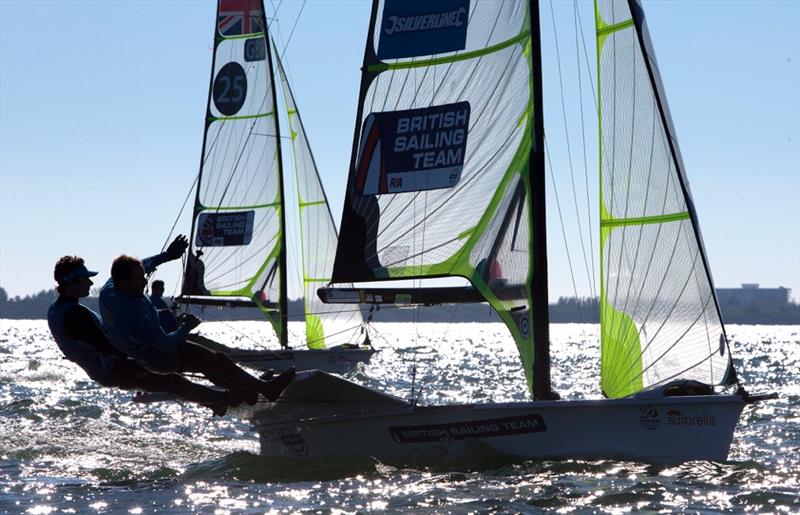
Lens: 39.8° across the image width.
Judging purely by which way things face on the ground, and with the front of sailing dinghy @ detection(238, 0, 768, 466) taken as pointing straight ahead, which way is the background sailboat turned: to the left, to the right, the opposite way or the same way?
the same way

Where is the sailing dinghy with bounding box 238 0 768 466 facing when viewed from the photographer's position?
facing to the right of the viewer

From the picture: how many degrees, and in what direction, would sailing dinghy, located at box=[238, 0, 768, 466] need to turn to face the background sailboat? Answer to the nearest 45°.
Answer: approximately 135° to its left

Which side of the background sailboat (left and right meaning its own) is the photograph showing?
right

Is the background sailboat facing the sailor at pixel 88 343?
no

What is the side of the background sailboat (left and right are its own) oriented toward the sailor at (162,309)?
right
